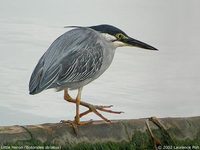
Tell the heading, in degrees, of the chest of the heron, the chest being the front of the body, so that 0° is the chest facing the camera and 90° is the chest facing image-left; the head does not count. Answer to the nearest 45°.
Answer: approximately 270°
